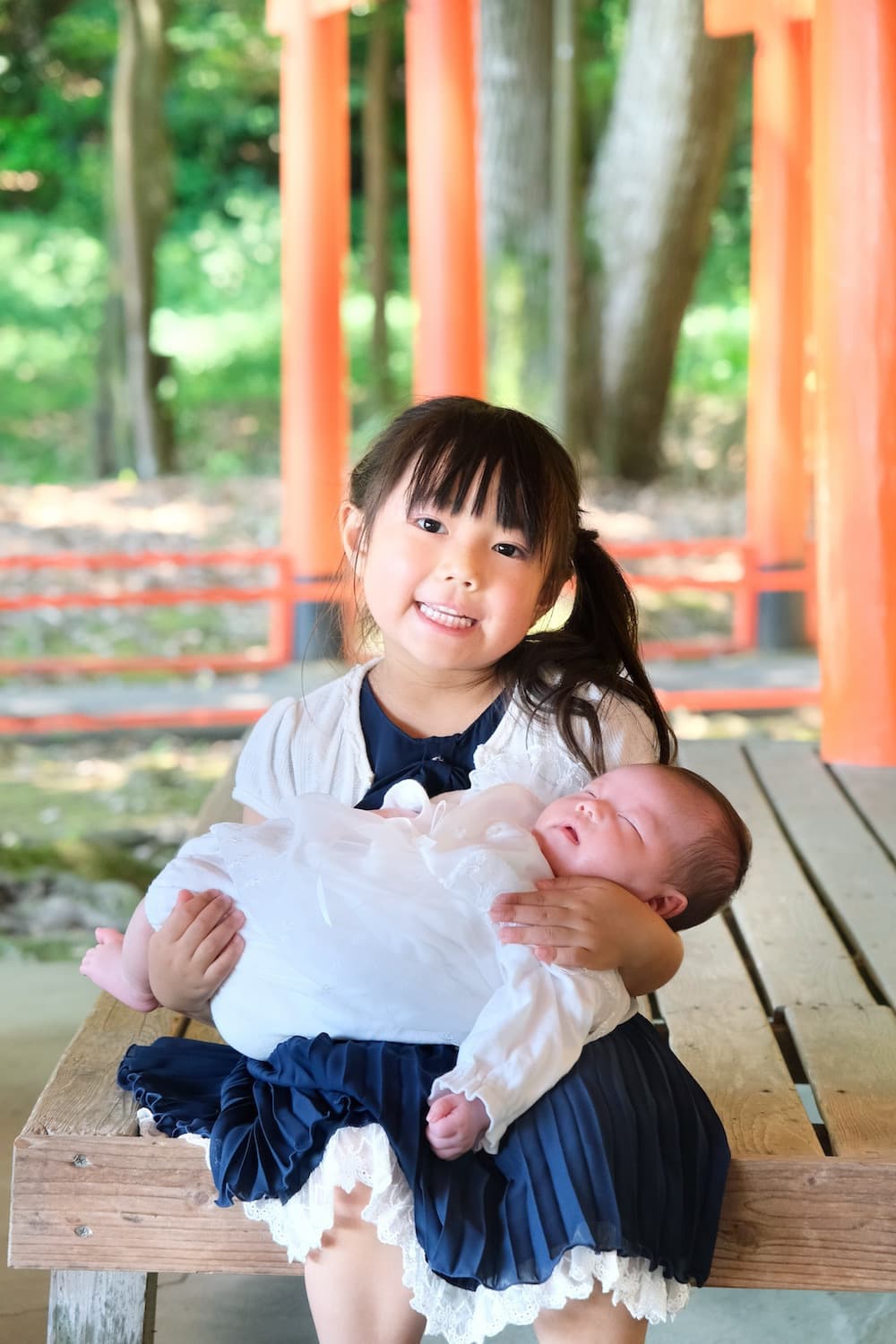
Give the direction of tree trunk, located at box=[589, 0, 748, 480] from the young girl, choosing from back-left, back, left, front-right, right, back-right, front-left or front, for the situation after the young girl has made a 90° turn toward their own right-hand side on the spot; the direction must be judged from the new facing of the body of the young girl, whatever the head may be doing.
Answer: right

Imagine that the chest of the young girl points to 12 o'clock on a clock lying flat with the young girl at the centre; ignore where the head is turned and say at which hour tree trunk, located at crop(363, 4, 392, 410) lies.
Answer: The tree trunk is roughly at 6 o'clock from the young girl.

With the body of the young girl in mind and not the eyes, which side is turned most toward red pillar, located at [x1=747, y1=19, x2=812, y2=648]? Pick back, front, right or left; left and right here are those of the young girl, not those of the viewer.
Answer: back

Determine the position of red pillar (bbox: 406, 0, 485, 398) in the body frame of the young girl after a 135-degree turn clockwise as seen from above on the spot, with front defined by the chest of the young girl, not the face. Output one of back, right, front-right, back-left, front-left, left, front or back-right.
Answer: front-right

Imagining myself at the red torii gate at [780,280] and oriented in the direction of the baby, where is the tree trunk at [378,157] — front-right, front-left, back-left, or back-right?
back-right

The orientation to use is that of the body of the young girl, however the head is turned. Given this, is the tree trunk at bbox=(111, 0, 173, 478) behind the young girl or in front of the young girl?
behind

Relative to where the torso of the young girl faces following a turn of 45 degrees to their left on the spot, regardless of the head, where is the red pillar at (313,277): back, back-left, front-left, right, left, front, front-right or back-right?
back-left

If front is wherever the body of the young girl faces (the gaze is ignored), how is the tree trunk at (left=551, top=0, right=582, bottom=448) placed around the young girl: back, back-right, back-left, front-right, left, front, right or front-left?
back

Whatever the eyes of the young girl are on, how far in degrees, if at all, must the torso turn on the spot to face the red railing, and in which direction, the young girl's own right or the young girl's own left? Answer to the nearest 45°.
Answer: approximately 180°

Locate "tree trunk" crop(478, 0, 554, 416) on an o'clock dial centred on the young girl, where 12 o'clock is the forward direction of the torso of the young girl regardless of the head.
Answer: The tree trunk is roughly at 6 o'clock from the young girl.

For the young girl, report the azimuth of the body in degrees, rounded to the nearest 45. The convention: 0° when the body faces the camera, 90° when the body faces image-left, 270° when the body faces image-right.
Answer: approximately 0°
